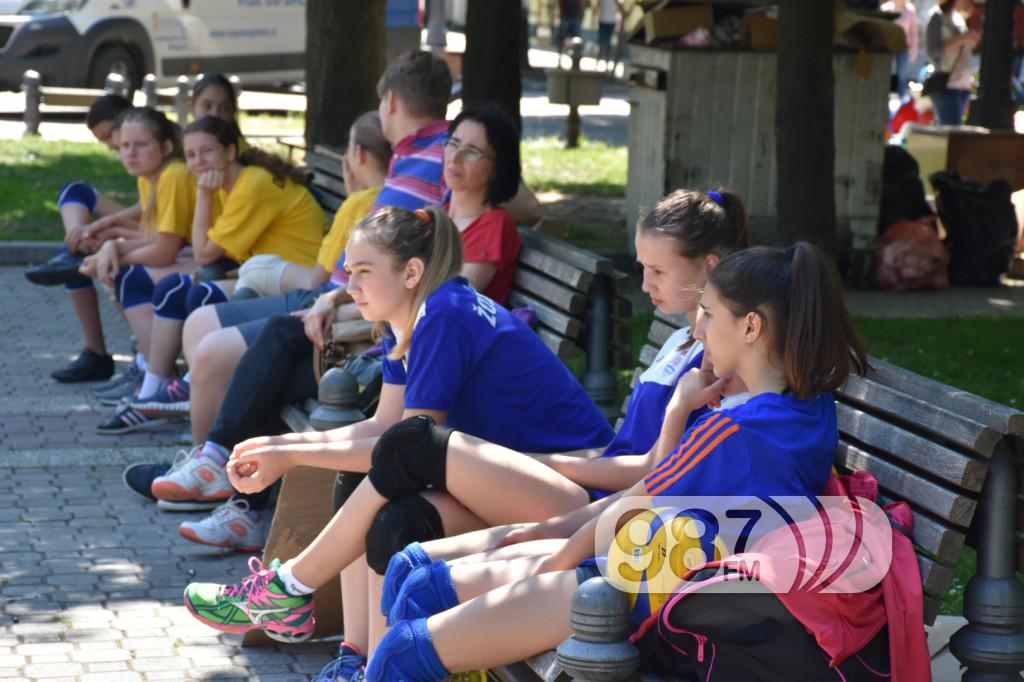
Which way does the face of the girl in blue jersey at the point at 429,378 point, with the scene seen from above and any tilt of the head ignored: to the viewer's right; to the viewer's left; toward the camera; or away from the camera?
to the viewer's left

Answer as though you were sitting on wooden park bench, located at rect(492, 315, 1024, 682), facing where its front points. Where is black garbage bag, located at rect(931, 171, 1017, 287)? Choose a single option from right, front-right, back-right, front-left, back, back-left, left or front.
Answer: back-right

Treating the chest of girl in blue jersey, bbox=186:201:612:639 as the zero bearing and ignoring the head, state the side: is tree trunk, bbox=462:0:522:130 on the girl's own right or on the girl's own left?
on the girl's own right

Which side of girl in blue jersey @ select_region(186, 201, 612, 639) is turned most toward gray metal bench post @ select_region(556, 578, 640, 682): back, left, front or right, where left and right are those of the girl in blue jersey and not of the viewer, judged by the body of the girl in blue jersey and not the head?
left

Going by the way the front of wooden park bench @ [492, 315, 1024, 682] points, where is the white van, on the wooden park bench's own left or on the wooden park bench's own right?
on the wooden park bench's own right

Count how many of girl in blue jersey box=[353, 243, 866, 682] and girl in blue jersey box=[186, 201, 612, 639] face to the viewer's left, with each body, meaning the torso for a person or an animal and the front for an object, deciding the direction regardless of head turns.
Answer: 2

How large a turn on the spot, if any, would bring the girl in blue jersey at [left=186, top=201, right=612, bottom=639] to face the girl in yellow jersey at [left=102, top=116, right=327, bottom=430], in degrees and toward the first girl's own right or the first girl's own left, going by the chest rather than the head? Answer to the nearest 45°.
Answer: approximately 90° to the first girl's own right

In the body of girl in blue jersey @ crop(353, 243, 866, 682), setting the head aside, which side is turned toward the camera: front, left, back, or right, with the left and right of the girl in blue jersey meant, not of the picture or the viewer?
left

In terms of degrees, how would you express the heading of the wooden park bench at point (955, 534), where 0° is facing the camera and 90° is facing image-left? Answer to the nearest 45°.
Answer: approximately 45°

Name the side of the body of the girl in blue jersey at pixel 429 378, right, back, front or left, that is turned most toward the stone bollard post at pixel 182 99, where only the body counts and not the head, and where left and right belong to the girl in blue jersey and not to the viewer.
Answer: right

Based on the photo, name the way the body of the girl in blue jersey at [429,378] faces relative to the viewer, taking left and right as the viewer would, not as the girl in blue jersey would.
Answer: facing to the left of the viewer

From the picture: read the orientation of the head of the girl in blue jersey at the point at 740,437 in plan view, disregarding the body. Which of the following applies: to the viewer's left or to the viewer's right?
to the viewer's left

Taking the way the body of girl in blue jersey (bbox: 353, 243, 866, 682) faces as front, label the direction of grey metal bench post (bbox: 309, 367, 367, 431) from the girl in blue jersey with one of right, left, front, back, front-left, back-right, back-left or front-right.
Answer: front-right

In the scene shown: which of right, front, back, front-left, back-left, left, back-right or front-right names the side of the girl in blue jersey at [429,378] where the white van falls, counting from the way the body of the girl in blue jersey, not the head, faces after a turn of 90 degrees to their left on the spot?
back
